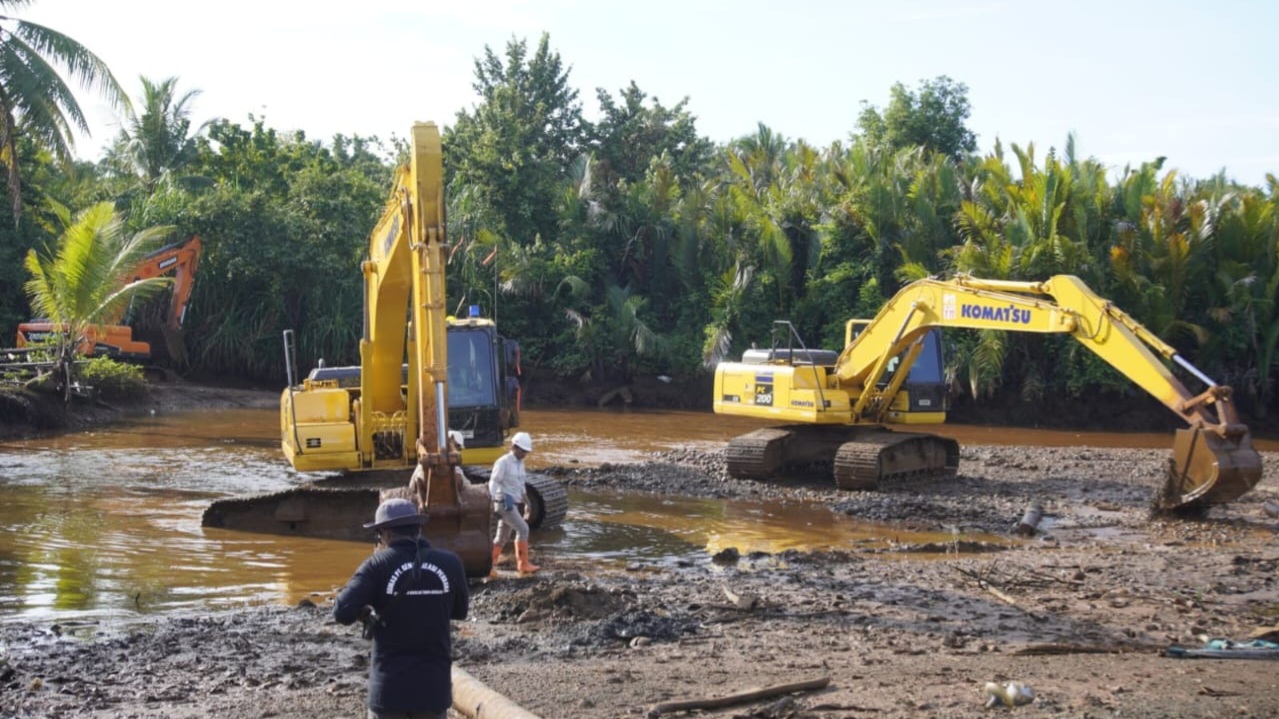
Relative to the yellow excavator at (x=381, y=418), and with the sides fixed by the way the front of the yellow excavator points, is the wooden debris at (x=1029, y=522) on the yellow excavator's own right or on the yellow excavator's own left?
on the yellow excavator's own left

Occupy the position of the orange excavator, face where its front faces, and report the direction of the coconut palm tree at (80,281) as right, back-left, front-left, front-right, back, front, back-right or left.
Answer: right

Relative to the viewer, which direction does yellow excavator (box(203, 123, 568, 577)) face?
toward the camera

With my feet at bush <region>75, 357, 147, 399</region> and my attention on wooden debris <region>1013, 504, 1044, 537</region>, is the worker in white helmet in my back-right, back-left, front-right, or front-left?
front-right

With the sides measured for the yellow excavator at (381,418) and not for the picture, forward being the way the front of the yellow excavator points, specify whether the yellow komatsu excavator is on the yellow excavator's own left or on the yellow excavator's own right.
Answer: on the yellow excavator's own left

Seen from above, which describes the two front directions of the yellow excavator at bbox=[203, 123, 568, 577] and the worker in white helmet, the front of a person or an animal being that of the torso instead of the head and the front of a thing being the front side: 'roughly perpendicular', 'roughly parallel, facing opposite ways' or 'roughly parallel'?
roughly perpendicular

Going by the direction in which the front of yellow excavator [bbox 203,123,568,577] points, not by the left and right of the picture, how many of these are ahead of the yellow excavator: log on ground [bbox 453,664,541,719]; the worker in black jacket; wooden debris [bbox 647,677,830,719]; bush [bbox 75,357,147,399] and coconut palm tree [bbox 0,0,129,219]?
3

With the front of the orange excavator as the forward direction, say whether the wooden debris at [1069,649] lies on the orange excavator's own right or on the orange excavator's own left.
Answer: on the orange excavator's own right

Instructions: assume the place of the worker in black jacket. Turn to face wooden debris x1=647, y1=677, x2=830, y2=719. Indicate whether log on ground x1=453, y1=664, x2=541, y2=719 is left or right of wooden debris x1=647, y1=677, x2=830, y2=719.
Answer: left

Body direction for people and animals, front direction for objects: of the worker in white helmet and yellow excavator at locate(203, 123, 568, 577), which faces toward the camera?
the yellow excavator

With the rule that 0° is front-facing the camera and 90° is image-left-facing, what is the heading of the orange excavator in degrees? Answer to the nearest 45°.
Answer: approximately 270°
